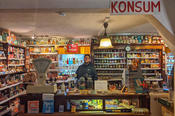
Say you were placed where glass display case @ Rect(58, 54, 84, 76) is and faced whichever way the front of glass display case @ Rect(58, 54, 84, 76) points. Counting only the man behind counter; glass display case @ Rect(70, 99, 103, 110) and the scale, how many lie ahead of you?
3

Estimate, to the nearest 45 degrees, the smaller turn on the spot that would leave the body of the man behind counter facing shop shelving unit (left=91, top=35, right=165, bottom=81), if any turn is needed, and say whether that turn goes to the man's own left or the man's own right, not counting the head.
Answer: approximately 135° to the man's own left

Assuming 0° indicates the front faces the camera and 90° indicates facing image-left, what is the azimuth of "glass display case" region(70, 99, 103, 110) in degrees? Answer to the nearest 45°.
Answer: approximately 0°

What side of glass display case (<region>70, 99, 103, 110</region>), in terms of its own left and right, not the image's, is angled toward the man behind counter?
back

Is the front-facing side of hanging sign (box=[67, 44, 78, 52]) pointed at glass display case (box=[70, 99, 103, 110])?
yes

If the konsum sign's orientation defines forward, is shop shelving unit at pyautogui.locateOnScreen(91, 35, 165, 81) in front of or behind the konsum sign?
behind

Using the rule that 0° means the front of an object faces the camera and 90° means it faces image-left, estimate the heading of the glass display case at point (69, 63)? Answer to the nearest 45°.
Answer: approximately 0°

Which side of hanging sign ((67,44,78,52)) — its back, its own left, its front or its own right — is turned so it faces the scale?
front
